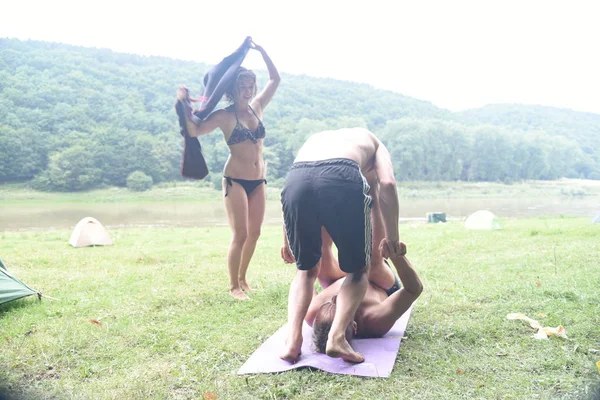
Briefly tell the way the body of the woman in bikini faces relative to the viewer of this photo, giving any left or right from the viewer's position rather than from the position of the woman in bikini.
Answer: facing the viewer and to the right of the viewer

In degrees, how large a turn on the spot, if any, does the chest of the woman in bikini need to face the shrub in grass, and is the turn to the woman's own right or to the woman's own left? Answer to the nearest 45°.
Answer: approximately 135° to the woman's own left

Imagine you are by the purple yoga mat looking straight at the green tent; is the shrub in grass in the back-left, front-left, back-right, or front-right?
front-right

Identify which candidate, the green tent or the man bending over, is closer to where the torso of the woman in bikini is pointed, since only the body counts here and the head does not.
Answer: the man bending over

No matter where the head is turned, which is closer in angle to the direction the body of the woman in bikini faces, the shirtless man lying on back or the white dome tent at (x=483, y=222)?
the shirtless man lying on back

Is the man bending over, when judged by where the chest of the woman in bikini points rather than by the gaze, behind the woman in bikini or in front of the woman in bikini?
in front

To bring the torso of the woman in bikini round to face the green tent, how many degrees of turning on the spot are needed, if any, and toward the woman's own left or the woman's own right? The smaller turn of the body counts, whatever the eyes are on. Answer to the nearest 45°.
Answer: approximately 135° to the woman's own right

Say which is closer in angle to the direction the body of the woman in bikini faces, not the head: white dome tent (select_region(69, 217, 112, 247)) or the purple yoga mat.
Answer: the purple yoga mat

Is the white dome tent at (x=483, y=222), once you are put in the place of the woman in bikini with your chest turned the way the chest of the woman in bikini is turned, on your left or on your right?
on your left

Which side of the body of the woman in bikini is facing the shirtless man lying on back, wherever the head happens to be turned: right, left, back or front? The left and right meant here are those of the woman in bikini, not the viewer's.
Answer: front

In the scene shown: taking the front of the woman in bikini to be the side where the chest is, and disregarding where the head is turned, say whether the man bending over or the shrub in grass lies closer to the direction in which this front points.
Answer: the man bending over

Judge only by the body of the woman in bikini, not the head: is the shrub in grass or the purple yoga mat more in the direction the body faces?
the purple yoga mat

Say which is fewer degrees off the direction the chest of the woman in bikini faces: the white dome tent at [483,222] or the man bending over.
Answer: the man bending over

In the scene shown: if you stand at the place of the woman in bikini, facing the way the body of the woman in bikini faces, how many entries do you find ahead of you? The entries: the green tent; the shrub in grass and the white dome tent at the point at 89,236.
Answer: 0

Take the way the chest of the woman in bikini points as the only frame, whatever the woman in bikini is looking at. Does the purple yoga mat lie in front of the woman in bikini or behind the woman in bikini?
in front
